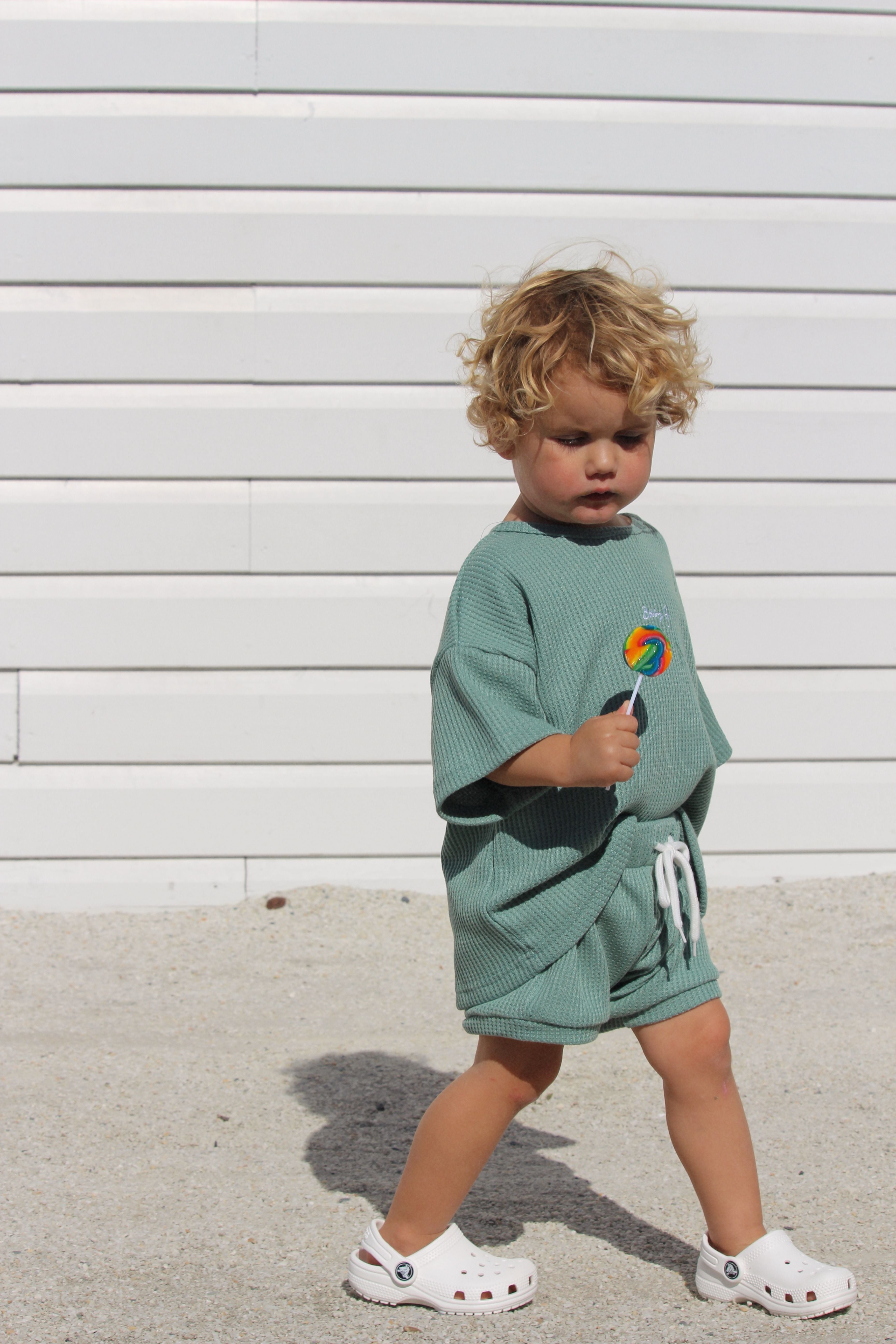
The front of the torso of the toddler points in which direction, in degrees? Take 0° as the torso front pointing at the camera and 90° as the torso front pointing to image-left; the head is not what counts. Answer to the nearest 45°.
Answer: approximately 315°

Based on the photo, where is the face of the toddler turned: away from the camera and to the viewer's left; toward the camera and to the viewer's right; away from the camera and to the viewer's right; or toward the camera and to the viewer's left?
toward the camera and to the viewer's right
